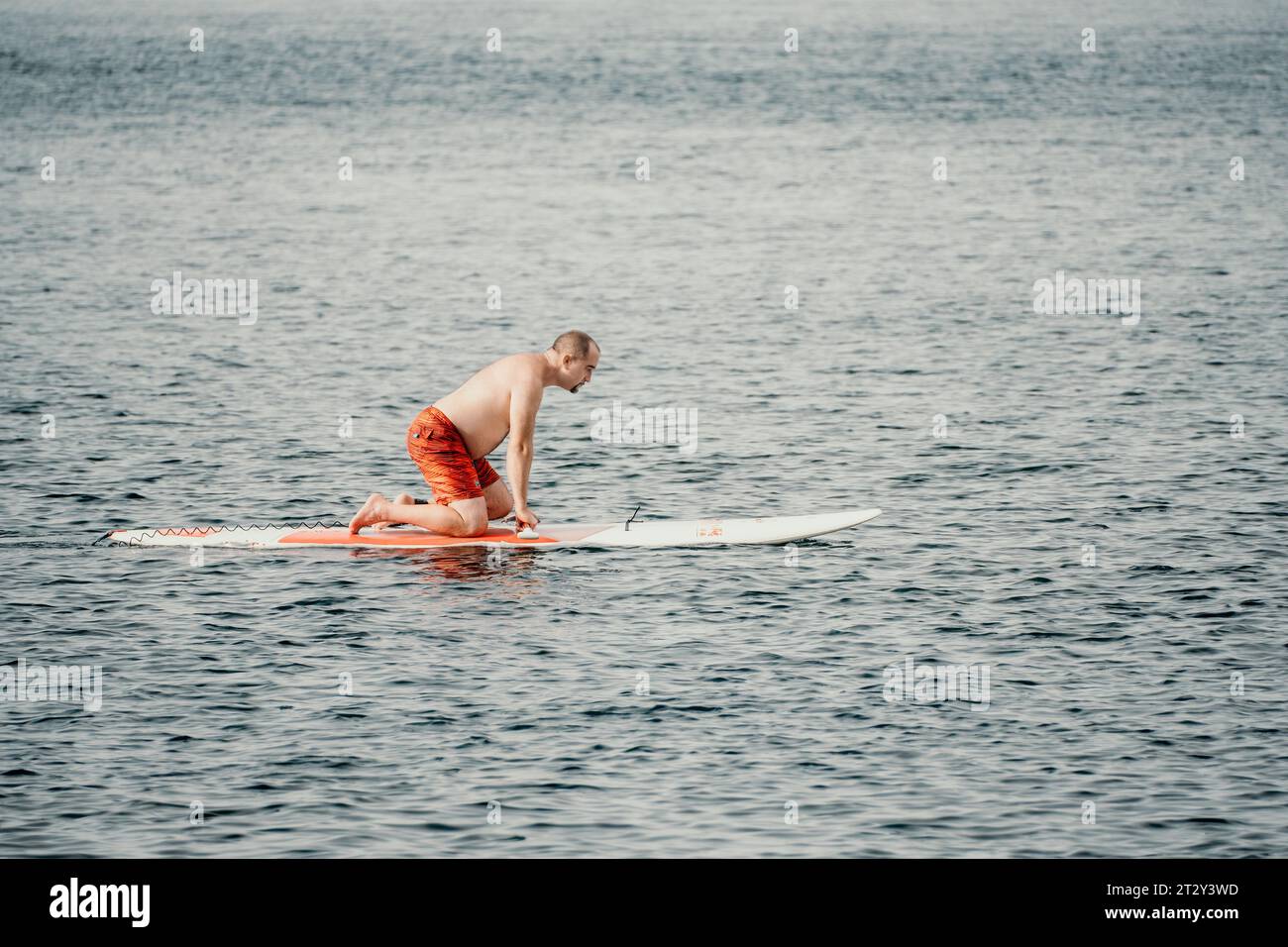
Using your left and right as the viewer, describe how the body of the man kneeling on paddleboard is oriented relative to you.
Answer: facing to the right of the viewer

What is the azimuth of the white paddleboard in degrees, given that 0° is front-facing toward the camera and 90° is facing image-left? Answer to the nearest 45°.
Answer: approximately 270°
